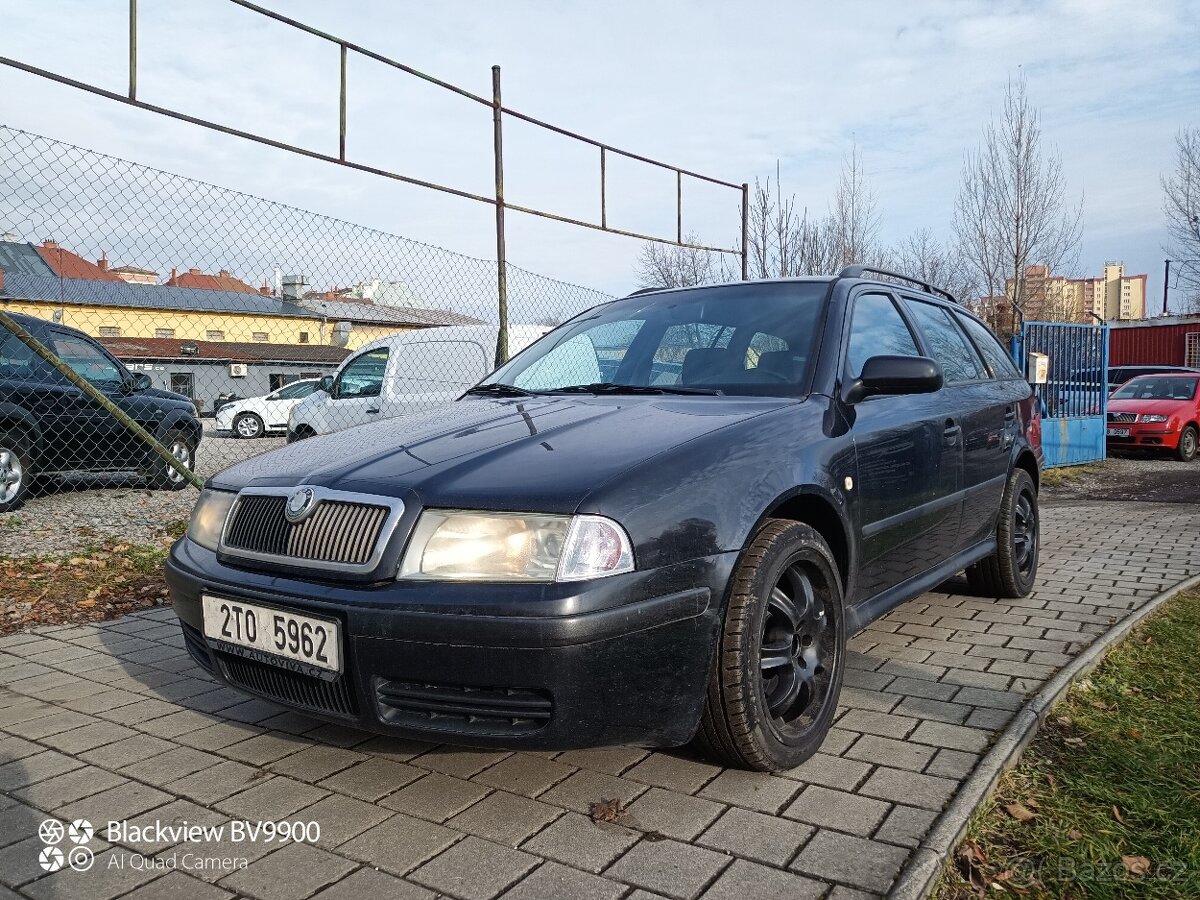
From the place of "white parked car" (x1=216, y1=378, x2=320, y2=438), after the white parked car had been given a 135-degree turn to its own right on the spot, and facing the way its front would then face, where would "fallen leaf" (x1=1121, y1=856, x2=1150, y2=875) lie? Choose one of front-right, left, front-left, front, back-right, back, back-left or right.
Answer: back-right

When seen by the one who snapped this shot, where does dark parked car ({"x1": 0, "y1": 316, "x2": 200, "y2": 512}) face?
facing away from the viewer and to the right of the viewer

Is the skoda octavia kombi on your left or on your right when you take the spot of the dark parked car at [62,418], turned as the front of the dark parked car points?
on your right

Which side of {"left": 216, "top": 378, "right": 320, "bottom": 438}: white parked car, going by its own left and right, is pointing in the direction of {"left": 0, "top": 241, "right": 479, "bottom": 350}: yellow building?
right

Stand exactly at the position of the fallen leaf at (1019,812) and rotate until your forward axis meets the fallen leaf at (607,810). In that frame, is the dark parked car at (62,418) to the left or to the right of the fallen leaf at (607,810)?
right

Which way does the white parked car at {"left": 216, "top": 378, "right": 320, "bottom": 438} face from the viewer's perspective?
to the viewer's left

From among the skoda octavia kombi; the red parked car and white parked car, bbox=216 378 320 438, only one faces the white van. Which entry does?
the red parked car

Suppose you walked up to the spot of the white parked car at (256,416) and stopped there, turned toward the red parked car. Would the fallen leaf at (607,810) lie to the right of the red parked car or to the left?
right

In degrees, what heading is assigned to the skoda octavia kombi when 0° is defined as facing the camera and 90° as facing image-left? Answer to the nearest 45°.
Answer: approximately 45°

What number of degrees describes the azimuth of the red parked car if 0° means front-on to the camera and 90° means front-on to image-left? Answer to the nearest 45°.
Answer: approximately 45°

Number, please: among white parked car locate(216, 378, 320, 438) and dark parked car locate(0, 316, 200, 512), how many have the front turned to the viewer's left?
1
